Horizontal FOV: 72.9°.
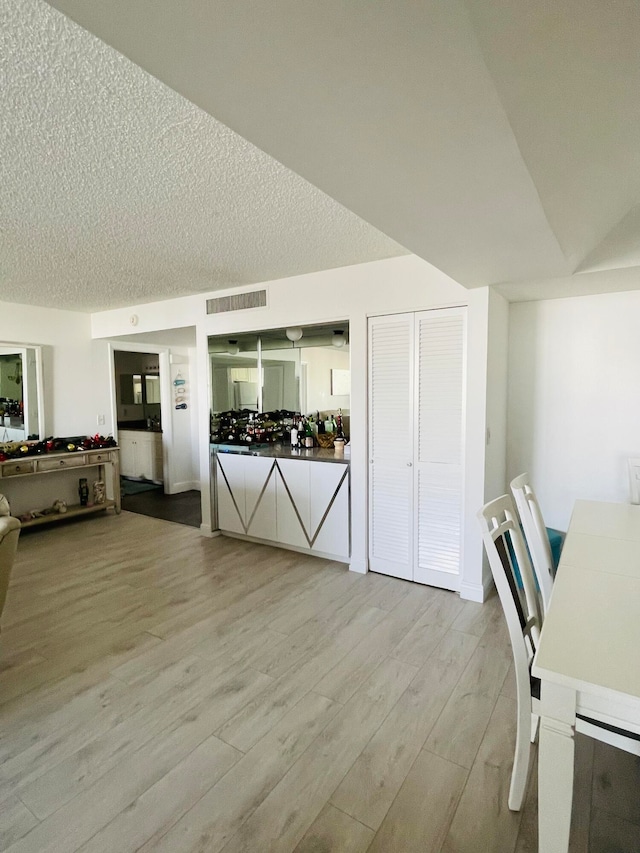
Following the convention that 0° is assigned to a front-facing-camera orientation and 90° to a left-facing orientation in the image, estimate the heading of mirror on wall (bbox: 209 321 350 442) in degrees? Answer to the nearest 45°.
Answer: approximately 45°

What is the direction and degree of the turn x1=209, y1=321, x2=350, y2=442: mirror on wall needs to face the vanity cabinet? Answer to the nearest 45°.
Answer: approximately 90° to its right

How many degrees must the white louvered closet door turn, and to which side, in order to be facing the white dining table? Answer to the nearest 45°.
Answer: approximately 45° to its left

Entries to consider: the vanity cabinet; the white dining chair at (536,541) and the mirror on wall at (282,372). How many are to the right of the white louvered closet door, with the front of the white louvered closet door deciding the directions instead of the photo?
2

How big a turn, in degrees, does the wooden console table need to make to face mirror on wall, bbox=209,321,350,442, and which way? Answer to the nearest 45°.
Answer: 0° — it already faces it

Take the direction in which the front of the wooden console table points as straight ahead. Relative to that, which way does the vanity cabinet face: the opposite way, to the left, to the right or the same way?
to the right

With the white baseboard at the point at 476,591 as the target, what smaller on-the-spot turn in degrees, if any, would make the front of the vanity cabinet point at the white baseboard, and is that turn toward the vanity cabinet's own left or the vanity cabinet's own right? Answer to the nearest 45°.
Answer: approximately 90° to the vanity cabinet's own left

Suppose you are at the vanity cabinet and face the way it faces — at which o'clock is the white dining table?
The white dining table is roughly at 10 o'clock from the vanity cabinet.

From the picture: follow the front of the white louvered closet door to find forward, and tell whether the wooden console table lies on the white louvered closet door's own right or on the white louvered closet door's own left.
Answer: on the white louvered closet door's own right

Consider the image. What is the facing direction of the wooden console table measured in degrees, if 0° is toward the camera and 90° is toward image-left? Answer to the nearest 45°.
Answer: approximately 315°
